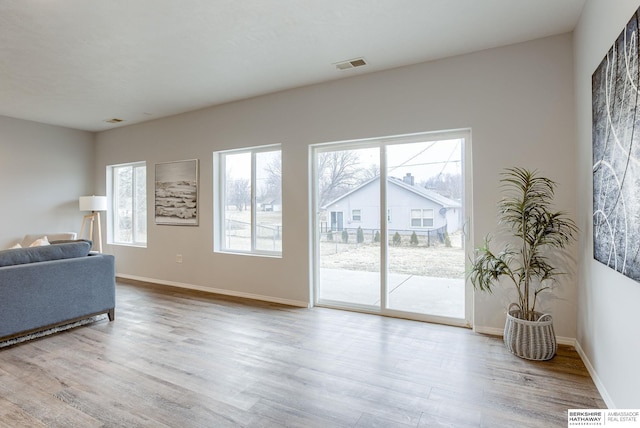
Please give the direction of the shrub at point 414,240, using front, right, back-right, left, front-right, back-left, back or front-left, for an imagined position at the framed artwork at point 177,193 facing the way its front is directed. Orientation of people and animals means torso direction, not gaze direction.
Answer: back

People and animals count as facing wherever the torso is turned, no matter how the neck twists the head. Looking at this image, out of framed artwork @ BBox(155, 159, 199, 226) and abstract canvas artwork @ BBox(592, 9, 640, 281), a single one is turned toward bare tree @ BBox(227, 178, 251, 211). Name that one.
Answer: abstract canvas artwork @ BBox(592, 9, 640, 281)

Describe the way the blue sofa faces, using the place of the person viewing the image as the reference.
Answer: facing away from the viewer and to the left of the viewer

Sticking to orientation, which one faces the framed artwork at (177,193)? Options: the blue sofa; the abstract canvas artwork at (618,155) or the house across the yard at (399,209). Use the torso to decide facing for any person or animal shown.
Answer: the abstract canvas artwork at (618,155)

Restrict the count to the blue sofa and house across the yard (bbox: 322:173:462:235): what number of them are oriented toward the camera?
1

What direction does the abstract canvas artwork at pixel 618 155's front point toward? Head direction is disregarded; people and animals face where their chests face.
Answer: to the viewer's left

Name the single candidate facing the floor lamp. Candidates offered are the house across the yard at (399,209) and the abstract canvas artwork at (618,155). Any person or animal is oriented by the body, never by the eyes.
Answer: the abstract canvas artwork

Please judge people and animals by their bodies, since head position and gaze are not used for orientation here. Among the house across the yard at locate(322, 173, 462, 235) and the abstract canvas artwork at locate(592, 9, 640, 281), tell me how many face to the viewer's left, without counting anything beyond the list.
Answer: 1

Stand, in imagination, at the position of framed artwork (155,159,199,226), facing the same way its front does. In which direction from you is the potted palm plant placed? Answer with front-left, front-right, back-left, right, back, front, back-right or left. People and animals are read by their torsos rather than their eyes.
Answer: left

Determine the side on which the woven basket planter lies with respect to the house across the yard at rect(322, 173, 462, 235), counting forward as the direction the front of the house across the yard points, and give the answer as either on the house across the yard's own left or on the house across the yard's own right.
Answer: on the house across the yard's own left

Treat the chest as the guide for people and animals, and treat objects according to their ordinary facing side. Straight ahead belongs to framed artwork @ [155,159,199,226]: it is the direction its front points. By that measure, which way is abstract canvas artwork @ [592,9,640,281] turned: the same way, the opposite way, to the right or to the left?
to the right

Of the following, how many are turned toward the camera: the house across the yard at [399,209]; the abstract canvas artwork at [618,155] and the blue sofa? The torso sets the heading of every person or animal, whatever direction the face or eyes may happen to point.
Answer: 1
